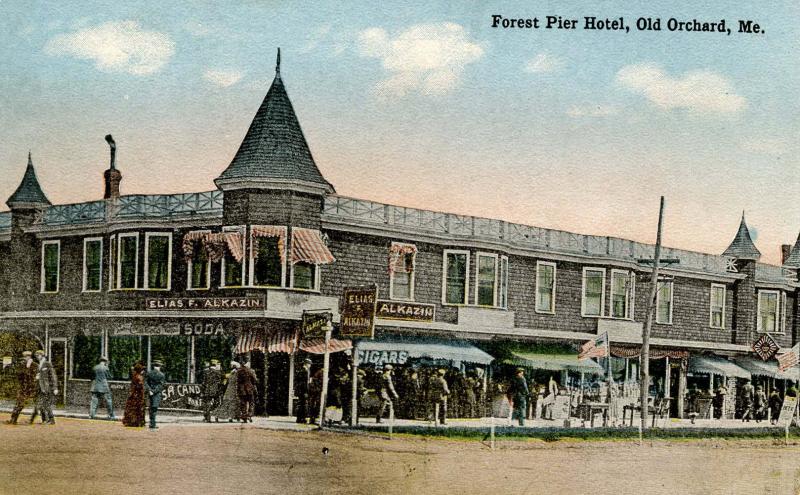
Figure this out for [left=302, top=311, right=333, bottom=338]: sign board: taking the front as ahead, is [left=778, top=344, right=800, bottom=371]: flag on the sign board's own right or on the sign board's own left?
on the sign board's own left

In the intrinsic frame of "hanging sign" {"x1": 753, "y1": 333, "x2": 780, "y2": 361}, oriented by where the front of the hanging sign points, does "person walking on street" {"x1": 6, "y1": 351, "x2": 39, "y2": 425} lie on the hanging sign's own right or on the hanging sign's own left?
on the hanging sign's own right

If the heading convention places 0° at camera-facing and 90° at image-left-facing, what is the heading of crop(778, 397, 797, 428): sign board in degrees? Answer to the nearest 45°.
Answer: approximately 0°

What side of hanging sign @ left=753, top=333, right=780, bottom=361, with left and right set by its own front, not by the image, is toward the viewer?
front

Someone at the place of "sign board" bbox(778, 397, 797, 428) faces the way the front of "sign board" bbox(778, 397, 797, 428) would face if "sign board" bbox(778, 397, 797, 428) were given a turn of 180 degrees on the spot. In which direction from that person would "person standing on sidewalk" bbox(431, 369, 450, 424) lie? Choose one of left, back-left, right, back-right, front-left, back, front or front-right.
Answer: left

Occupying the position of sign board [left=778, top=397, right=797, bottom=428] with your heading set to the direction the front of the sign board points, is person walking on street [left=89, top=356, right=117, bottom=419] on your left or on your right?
on your right

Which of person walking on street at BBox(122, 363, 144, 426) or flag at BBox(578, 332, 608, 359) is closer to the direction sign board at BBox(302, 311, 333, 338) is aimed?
the person walking on street

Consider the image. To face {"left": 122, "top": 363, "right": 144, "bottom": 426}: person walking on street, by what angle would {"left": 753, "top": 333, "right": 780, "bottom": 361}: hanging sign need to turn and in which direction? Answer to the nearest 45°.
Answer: approximately 45° to its right
